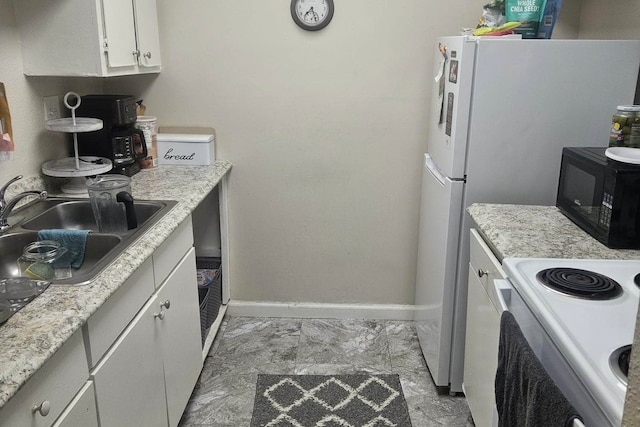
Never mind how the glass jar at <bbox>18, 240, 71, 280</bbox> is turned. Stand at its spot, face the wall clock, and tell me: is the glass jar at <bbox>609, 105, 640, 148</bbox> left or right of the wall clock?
right

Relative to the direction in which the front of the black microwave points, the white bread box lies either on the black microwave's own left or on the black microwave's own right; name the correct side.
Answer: on the black microwave's own right

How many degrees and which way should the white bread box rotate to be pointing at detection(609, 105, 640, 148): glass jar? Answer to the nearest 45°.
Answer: approximately 45° to its left

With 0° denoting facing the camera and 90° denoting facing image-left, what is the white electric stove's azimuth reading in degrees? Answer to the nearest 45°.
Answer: approximately 45°

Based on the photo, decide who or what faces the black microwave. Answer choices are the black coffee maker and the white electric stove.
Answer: the black coffee maker

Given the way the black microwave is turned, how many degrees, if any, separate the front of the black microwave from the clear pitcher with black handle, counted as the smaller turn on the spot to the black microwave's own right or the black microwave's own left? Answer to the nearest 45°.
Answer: approximately 45° to the black microwave's own right

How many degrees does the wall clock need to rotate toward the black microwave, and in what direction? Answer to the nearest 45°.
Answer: approximately 45° to its left
